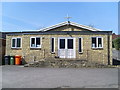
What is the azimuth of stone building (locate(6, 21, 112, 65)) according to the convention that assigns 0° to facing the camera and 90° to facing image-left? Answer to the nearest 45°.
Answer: approximately 0°
